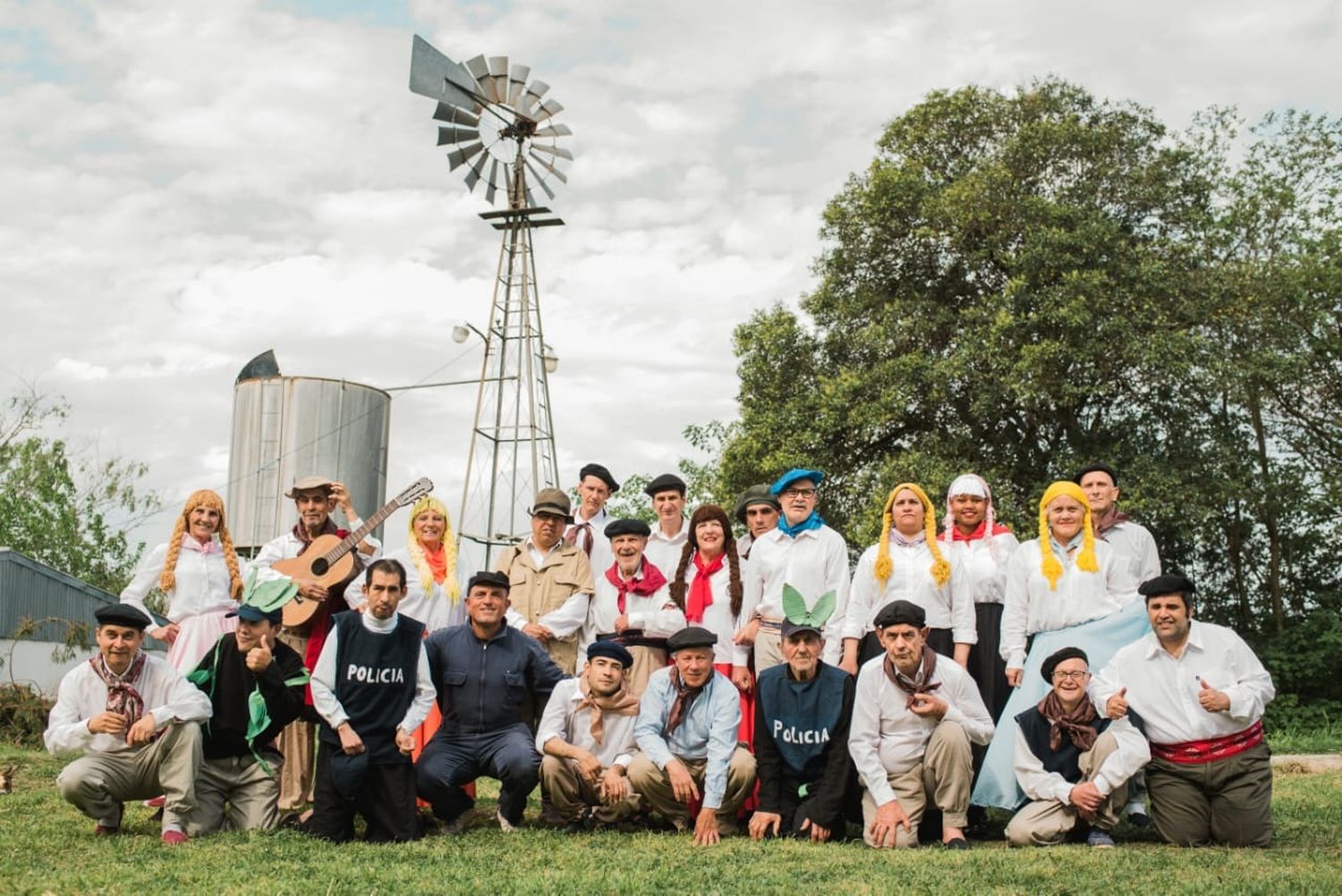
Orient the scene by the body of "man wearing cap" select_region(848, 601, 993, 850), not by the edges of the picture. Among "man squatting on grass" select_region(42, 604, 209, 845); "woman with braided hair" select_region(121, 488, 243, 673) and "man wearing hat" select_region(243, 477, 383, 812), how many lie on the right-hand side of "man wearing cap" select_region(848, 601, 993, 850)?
3

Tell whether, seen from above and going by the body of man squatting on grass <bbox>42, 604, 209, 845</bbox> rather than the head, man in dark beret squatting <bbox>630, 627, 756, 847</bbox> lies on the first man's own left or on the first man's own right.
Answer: on the first man's own left

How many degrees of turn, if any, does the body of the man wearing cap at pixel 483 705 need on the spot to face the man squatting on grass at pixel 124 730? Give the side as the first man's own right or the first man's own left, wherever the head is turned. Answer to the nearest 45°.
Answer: approximately 90° to the first man's own right

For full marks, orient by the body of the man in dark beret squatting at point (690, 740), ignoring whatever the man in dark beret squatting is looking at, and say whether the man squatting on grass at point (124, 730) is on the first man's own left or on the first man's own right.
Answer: on the first man's own right

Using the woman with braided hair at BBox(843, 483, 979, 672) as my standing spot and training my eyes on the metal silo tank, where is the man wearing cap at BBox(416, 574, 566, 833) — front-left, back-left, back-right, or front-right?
front-left

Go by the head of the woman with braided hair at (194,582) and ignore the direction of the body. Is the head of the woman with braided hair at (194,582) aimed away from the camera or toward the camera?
toward the camera

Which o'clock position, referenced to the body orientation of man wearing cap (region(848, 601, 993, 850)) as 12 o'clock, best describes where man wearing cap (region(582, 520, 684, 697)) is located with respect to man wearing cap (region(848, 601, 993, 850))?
man wearing cap (region(582, 520, 684, 697)) is roughly at 4 o'clock from man wearing cap (region(848, 601, 993, 850)).

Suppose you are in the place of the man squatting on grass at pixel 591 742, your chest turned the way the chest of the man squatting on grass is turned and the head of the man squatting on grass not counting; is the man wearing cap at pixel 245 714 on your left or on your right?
on your right

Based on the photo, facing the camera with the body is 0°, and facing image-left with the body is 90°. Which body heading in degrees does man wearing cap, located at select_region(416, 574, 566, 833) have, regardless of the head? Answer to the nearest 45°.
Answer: approximately 0°

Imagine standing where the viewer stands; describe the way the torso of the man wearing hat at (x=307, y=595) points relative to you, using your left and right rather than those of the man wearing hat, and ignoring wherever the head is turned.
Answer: facing the viewer

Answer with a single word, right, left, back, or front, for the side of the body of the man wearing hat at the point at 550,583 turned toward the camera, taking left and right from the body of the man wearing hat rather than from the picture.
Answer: front

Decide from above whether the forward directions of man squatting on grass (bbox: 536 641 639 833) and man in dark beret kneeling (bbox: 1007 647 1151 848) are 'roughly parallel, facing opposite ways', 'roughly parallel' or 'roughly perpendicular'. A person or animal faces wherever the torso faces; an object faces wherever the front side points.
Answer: roughly parallel

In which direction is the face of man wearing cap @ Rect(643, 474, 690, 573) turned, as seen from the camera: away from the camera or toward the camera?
toward the camera
